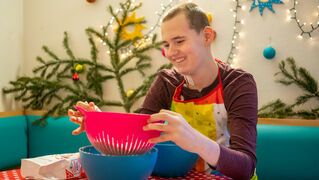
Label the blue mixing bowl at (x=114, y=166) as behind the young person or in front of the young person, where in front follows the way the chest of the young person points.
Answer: in front

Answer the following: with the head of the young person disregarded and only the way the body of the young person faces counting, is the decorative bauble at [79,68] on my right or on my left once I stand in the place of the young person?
on my right

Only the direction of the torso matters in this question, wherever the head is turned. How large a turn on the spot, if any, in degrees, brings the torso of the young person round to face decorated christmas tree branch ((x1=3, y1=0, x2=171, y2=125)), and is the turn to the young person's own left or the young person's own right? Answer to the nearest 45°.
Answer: approximately 90° to the young person's own right

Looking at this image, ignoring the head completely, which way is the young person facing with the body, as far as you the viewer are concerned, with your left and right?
facing the viewer and to the left of the viewer

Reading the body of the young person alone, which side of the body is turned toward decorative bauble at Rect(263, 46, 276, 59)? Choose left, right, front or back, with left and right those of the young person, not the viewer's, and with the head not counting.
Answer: back

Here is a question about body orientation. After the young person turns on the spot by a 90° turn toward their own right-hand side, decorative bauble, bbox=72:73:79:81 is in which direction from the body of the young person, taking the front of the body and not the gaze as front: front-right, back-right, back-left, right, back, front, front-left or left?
front

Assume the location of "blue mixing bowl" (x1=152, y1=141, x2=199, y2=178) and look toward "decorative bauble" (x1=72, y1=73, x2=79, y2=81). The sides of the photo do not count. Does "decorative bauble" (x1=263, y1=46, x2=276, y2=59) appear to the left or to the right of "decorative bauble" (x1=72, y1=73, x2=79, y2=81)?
right

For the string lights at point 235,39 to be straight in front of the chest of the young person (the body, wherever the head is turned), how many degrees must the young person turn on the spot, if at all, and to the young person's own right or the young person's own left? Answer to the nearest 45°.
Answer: approximately 135° to the young person's own right

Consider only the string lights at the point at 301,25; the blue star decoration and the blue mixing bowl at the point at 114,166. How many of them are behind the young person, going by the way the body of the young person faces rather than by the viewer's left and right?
2

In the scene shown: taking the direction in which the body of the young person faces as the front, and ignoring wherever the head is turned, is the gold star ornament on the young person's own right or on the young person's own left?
on the young person's own right

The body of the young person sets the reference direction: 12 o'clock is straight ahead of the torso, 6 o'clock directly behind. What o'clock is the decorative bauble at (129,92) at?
The decorative bauble is roughly at 4 o'clock from the young person.

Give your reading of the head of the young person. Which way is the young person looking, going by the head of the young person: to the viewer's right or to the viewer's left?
to the viewer's left
